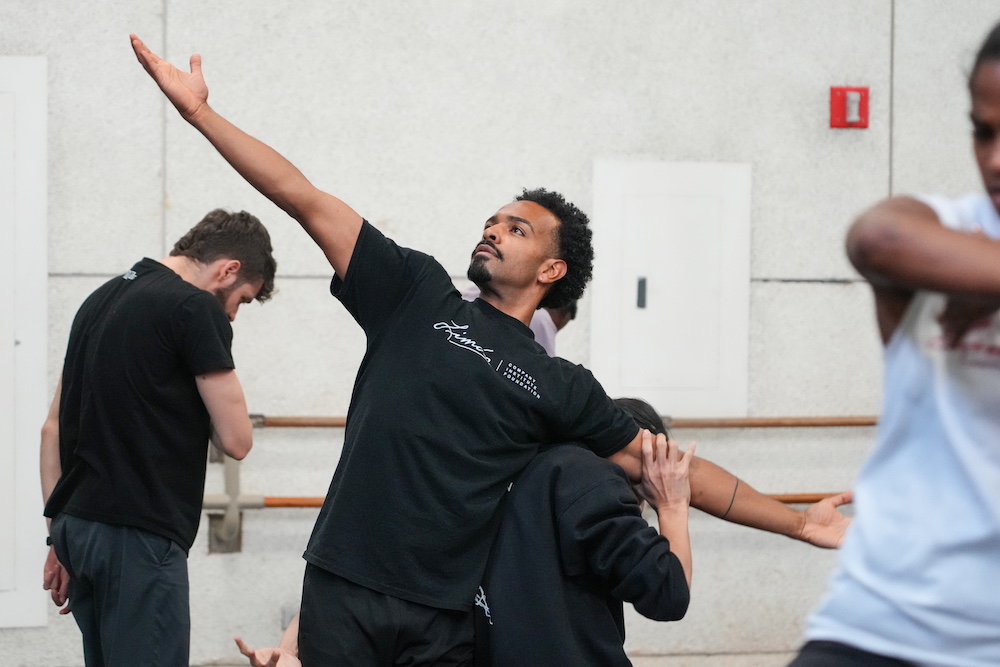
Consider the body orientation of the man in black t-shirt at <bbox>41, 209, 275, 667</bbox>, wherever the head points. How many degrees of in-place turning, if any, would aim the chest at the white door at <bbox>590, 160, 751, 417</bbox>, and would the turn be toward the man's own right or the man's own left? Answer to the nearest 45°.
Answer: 0° — they already face it

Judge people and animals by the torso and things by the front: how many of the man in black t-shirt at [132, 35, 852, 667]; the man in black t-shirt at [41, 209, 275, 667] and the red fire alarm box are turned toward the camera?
2

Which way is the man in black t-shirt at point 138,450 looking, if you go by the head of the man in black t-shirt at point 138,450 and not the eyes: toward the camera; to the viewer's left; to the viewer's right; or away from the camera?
to the viewer's right

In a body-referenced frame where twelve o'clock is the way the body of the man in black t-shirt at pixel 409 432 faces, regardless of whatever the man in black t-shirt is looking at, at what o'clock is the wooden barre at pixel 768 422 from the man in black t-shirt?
The wooden barre is roughly at 7 o'clock from the man in black t-shirt.

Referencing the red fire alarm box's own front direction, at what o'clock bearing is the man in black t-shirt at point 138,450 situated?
The man in black t-shirt is roughly at 1 o'clock from the red fire alarm box.

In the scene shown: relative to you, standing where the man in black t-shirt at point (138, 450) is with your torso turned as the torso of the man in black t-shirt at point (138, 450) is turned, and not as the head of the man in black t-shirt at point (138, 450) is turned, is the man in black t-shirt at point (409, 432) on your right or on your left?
on your right

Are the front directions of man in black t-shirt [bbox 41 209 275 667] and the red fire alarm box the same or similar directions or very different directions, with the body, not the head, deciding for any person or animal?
very different directions

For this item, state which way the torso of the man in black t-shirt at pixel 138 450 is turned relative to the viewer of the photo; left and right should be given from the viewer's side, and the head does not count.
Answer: facing away from the viewer and to the right of the viewer
